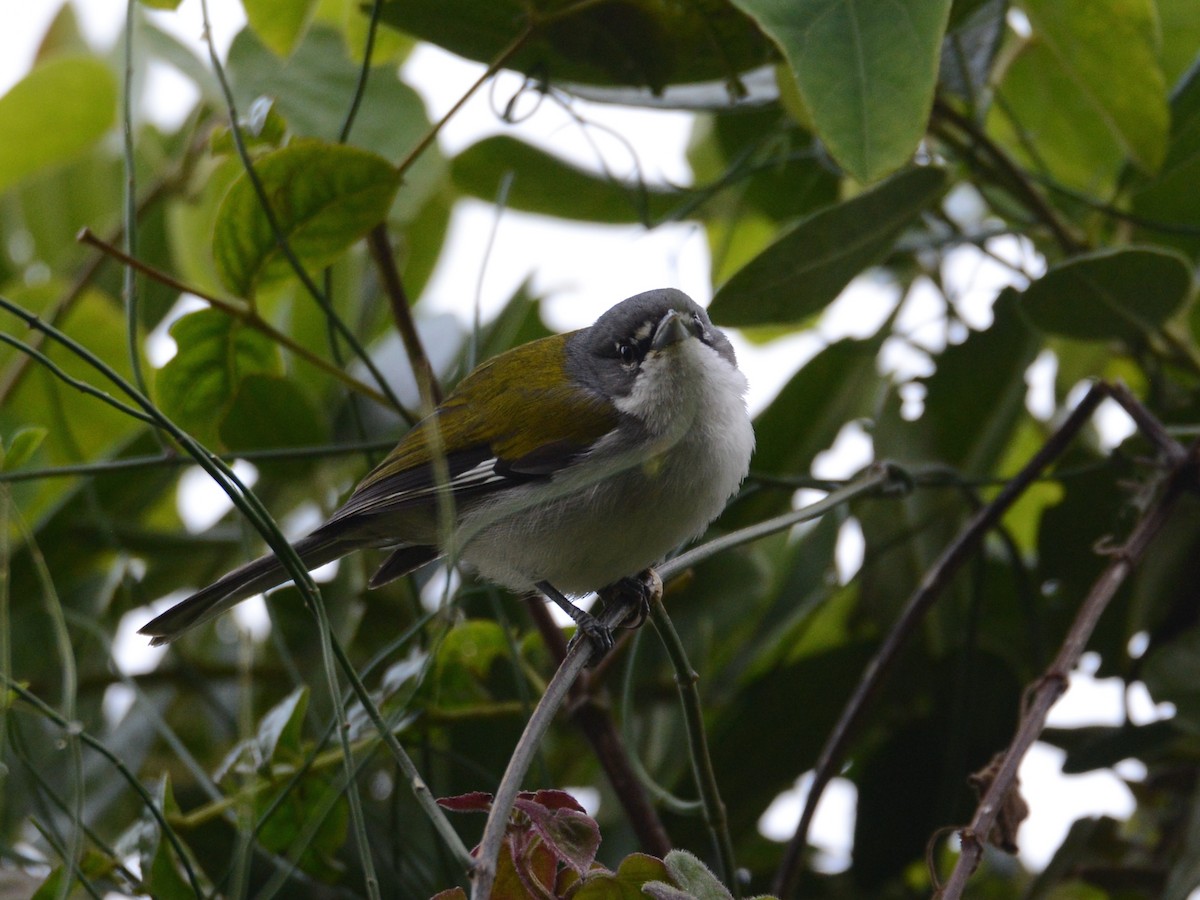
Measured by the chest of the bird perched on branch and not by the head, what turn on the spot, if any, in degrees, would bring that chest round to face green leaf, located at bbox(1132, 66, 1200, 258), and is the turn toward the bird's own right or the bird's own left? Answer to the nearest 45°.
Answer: approximately 45° to the bird's own left

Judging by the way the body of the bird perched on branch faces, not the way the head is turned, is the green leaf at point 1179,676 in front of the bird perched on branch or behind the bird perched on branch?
in front

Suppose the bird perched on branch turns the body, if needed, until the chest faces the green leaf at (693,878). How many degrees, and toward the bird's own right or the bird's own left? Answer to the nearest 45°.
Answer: approximately 45° to the bird's own right

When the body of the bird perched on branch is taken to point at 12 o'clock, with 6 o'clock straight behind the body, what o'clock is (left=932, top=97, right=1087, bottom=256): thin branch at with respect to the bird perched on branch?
The thin branch is roughly at 11 o'clock from the bird perched on branch.

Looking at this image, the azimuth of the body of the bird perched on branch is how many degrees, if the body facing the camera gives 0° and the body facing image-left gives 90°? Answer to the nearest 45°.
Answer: approximately 315°

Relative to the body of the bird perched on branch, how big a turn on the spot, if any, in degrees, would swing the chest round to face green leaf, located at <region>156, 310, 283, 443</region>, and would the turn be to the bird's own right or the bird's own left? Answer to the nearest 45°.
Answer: approximately 90° to the bird's own right
